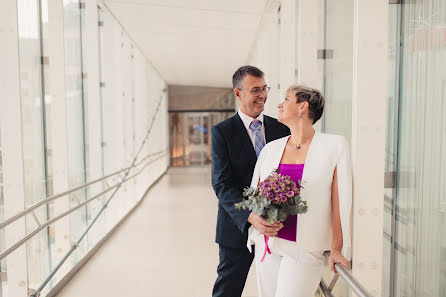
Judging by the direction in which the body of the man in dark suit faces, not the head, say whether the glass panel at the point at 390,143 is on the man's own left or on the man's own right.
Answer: on the man's own left

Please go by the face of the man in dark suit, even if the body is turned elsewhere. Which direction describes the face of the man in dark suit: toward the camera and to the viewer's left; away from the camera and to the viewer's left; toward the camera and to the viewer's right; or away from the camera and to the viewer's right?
toward the camera and to the viewer's right

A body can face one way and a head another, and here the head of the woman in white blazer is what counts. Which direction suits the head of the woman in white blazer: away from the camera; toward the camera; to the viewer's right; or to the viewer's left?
to the viewer's left

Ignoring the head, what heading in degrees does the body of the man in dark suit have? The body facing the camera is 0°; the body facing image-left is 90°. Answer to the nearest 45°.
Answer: approximately 315°

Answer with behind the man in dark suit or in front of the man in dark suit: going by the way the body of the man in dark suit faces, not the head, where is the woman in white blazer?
in front

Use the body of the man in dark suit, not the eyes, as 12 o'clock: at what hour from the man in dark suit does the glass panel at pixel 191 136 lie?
The glass panel is roughly at 7 o'clock from the man in dark suit.

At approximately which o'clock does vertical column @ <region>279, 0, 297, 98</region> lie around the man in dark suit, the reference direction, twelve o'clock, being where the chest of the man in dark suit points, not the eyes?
The vertical column is roughly at 8 o'clock from the man in dark suit.

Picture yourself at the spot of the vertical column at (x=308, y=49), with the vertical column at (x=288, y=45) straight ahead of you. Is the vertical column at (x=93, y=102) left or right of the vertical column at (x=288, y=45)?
left

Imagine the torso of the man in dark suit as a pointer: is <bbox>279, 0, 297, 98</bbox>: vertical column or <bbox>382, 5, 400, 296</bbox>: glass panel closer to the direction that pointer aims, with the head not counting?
the glass panel

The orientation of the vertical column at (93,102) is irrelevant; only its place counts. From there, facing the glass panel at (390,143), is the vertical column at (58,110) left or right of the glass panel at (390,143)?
right
